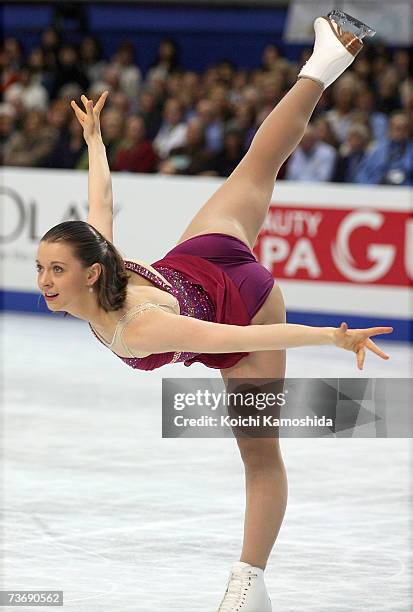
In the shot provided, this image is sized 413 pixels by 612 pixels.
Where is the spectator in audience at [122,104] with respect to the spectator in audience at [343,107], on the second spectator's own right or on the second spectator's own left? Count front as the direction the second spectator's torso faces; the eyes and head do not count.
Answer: on the second spectator's own right

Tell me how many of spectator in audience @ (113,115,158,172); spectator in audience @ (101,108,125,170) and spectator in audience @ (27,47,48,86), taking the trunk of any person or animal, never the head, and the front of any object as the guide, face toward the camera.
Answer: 3

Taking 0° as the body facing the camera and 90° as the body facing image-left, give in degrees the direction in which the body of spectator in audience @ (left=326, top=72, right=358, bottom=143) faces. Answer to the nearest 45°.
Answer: approximately 0°

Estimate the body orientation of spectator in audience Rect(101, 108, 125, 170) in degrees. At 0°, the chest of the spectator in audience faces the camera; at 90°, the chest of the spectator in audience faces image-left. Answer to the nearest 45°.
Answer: approximately 0°
